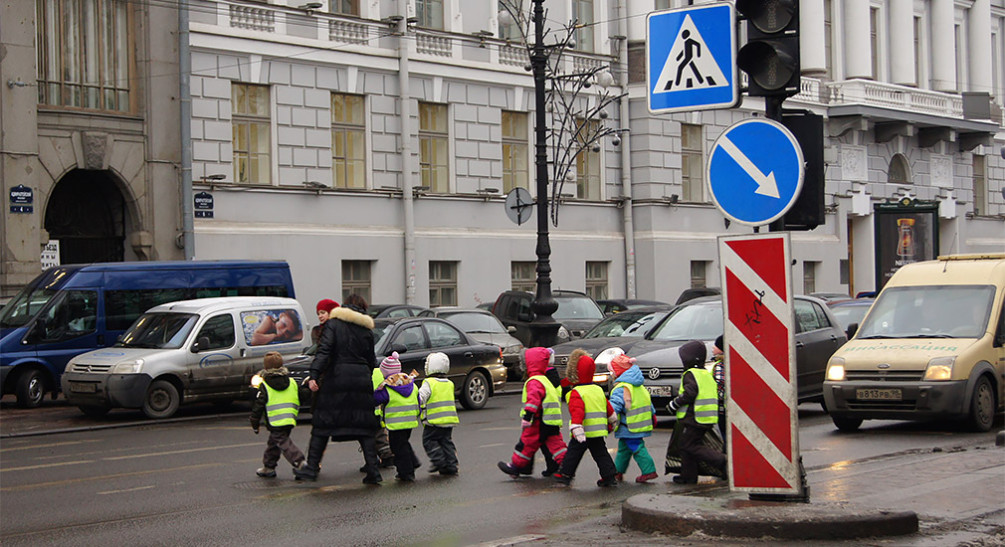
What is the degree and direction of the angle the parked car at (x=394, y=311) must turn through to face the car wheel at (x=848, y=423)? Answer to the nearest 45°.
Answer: approximately 90° to its left

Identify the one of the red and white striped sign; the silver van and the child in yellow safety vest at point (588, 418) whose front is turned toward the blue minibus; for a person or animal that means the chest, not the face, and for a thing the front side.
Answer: the child in yellow safety vest

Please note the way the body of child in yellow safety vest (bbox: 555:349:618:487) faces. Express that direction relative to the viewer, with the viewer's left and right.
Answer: facing away from the viewer and to the left of the viewer

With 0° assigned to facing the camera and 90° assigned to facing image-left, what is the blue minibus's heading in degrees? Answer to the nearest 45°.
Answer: approximately 45°

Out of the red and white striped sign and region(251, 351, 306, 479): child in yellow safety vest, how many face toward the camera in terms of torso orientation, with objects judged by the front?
1

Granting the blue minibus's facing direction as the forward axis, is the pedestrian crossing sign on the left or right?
on its left

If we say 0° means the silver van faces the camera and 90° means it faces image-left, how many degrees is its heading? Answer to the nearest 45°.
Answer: approximately 45°

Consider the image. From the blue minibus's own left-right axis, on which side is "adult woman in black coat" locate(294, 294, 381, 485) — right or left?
on its left

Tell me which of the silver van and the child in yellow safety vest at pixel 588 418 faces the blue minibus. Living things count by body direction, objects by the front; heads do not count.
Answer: the child in yellow safety vest
